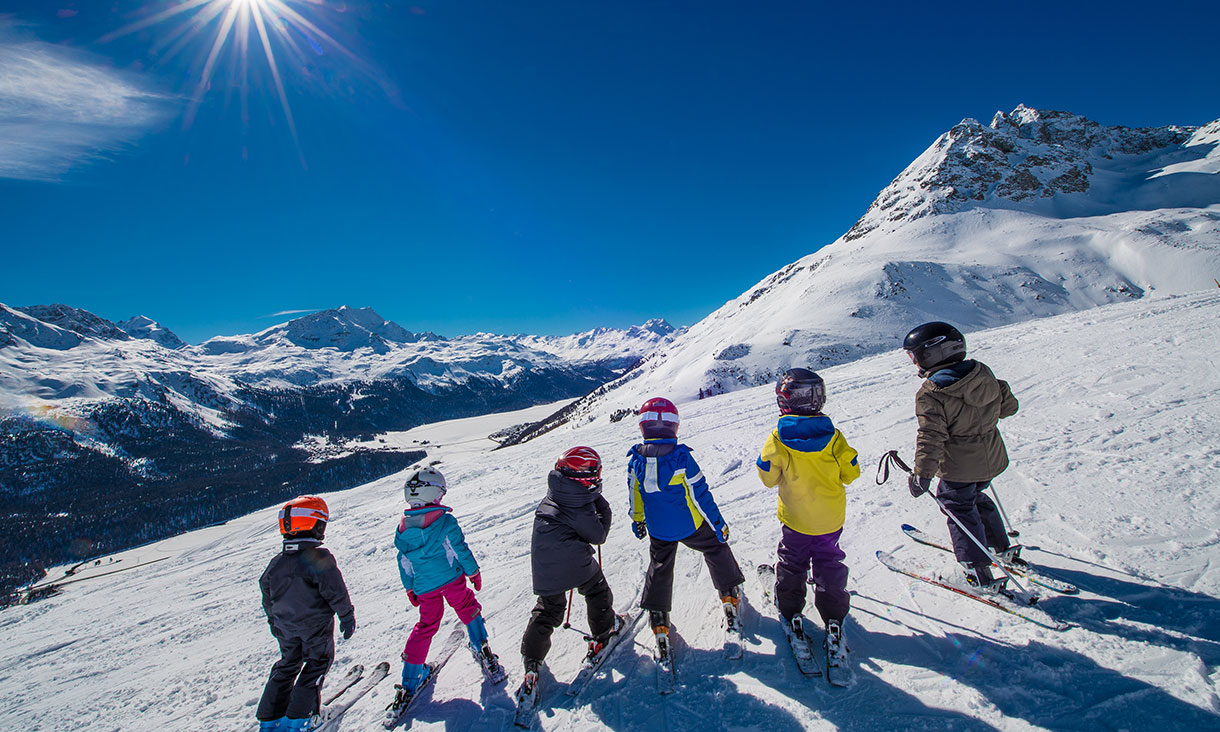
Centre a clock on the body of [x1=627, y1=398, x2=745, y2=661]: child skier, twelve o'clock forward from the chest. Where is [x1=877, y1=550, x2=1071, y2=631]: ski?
The ski is roughly at 3 o'clock from the child skier.

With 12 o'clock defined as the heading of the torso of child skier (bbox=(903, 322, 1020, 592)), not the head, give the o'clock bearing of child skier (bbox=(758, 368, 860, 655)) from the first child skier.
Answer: The child skier (bbox=(758, 368, 860, 655)) is roughly at 9 o'clock from the child skier (bbox=(903, 322, 1020, 592)).

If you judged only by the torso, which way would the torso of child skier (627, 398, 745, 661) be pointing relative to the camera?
away from the camera

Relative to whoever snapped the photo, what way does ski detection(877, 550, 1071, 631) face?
facing away from the viewer and to the left of the viewer

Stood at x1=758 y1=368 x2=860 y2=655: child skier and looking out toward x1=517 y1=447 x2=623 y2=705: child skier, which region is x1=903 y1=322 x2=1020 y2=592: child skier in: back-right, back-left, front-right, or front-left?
back-right

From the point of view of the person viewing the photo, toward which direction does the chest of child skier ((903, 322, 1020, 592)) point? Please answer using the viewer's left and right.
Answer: facing away from the viewer and to the left of the viewer

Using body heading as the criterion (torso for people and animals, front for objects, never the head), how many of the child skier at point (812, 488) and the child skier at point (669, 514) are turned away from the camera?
2

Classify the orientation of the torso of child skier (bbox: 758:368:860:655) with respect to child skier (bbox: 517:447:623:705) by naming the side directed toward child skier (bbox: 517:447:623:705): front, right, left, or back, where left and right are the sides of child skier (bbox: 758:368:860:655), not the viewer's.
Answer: left

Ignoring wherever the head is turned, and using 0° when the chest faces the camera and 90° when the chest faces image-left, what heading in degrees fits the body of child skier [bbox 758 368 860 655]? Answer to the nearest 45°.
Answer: approximately 180°

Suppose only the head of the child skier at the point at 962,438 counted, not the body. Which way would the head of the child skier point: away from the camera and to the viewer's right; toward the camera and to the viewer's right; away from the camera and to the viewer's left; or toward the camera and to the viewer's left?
away from the camera and to the viewer's left

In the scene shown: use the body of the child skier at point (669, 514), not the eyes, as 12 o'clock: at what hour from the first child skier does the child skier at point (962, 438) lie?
The child skier at point (962, 438) is roughly at 3 o'clock from the child skier at point (669, 514).

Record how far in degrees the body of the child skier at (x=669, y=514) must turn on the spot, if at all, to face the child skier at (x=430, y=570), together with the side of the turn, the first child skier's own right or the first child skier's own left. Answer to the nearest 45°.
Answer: approximately 90° to the first child skier's own left
